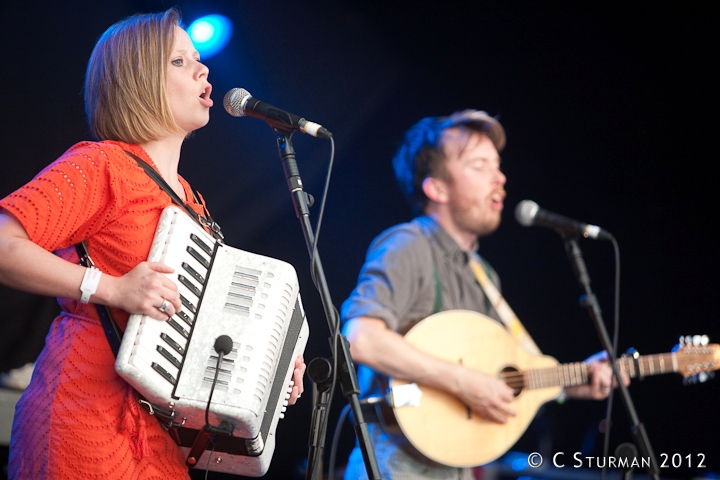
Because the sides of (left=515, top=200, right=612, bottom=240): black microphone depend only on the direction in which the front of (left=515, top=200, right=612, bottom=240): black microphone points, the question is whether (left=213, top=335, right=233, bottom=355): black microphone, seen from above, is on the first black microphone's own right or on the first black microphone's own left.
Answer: on the first black microphone's own left

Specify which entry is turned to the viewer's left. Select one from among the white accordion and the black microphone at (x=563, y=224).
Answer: the black microphone

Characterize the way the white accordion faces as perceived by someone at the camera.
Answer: facing the viewer and to the right of the viewer

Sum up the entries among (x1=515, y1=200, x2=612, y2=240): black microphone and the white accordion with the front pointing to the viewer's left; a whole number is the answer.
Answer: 1

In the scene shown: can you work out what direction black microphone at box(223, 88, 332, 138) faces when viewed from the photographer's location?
facing to the left of the viewer

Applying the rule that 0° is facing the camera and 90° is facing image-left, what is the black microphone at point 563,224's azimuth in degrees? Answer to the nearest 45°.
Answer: approximately 90°

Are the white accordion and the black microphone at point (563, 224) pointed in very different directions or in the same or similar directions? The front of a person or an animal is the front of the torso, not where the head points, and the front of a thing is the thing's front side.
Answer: very different directions

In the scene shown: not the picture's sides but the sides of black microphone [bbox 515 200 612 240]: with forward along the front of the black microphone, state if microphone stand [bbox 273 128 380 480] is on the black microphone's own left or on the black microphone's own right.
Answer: on the black microphone's own left

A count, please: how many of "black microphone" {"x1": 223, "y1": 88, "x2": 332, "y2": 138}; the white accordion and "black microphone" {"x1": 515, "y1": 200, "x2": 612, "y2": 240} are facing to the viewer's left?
2

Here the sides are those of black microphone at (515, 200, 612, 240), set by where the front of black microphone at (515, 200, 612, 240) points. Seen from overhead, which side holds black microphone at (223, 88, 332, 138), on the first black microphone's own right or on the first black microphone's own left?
on the first black microphone's own left

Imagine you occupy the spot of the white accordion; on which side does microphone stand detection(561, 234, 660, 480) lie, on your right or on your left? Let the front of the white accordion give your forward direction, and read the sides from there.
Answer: on your left

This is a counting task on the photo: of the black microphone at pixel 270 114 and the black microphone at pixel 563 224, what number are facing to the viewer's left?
2
